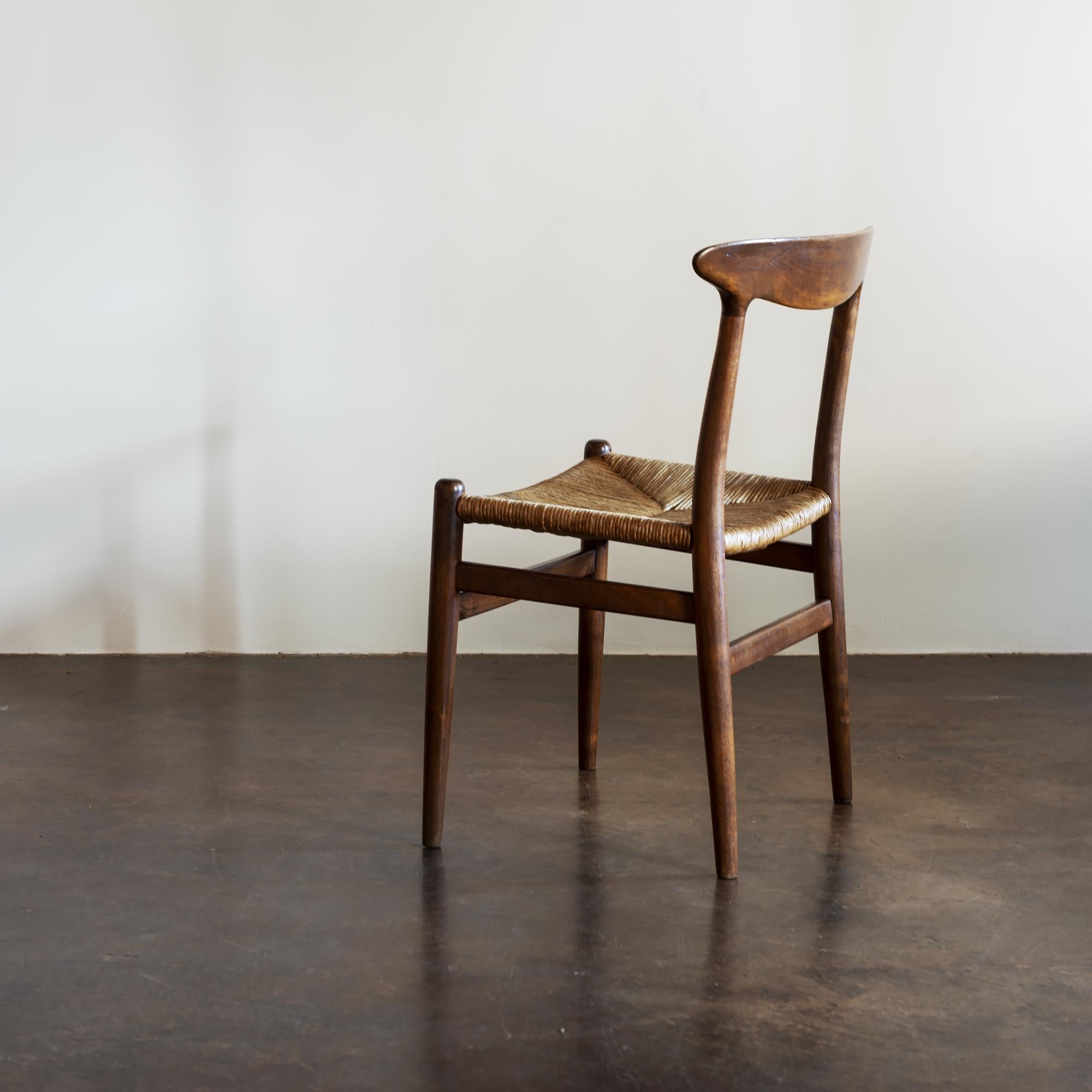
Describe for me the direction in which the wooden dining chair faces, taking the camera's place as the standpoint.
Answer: facing away from the viewer and to the left of the viewer
